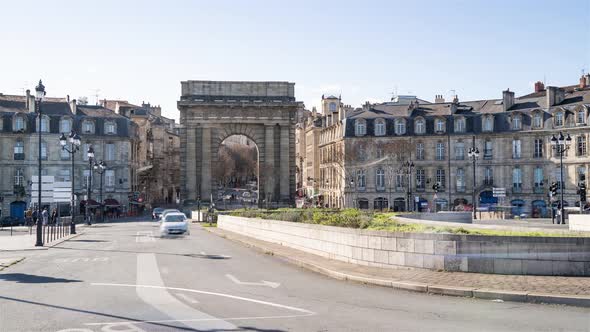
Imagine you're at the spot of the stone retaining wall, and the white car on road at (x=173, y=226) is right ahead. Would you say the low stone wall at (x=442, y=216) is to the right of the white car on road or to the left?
right

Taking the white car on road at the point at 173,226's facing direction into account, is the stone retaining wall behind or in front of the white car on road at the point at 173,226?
in front

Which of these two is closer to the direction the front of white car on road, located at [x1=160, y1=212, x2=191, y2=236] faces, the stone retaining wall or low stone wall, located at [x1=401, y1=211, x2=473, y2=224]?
the stone retaining wall

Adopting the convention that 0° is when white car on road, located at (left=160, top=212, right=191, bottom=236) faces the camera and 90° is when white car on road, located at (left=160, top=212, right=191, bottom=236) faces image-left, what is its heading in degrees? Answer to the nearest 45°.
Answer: approximately 0°

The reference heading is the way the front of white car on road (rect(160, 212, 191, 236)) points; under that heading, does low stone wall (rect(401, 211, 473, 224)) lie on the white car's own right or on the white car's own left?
on the white car's own left
